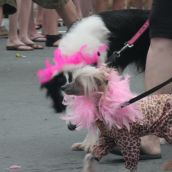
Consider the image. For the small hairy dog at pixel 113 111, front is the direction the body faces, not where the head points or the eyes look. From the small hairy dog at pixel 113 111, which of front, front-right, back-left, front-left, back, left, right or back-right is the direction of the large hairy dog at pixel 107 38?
right

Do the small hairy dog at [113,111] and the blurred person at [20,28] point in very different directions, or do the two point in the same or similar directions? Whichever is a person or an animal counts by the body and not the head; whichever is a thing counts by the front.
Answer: very different directions

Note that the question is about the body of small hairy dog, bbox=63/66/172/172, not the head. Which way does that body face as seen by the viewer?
to the viewer's left

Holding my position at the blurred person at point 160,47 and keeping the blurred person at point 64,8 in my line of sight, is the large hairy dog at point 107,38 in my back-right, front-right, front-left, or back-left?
front-left

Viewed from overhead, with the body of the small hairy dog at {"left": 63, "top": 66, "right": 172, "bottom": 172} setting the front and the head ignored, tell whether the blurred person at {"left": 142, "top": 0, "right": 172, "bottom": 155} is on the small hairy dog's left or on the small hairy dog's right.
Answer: on the small hairy dog's right

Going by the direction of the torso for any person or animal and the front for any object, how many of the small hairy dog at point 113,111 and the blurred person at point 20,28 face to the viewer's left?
1

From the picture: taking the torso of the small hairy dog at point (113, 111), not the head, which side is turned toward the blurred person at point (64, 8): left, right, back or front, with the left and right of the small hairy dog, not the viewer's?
right

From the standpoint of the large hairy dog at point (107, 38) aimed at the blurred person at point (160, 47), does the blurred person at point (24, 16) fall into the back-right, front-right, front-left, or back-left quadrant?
back-left
